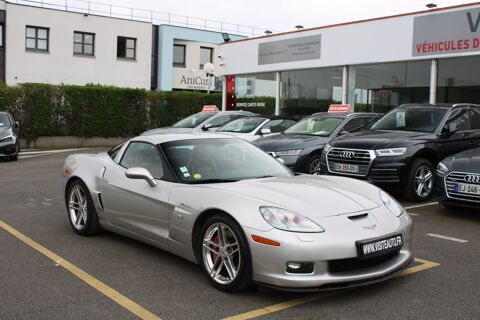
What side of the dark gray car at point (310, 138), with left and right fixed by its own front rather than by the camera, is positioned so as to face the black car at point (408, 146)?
left

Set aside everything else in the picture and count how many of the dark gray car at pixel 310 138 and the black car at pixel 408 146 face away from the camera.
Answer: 0

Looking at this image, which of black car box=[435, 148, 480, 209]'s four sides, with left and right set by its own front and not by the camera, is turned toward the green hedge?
right

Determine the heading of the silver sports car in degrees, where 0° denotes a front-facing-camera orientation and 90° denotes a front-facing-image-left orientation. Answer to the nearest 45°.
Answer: approximately 315°

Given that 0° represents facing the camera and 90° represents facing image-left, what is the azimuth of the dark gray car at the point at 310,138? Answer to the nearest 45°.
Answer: approximately 45°

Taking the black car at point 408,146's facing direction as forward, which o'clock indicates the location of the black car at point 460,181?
the black car at point 460,181 is roughly at 10 o'clock from the black car at point 408,146.

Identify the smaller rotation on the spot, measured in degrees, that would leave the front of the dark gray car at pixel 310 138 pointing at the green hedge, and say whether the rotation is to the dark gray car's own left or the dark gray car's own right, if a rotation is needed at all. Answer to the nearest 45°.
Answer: approximately 90° to the dark gray car's own right

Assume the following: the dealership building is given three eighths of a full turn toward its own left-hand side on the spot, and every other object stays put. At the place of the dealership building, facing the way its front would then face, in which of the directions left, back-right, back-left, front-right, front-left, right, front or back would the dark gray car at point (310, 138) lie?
right

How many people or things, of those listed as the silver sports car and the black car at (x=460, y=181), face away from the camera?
0

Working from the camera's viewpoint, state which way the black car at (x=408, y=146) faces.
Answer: facing the viewer and to the left of the viewer

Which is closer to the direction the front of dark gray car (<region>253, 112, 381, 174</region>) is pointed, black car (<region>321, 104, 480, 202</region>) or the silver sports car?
the silver sports car

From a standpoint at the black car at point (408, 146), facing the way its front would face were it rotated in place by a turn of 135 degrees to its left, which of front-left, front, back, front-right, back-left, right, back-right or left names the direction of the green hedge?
back-left

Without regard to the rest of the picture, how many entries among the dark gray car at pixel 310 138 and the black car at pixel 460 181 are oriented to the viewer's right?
0

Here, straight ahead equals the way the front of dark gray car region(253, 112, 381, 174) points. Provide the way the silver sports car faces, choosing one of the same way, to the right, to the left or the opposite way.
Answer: to the left

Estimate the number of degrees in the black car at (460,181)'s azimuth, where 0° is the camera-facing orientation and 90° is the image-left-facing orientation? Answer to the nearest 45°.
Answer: approximately 45°

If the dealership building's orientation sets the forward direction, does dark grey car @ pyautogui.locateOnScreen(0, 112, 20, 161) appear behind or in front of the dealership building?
in front
